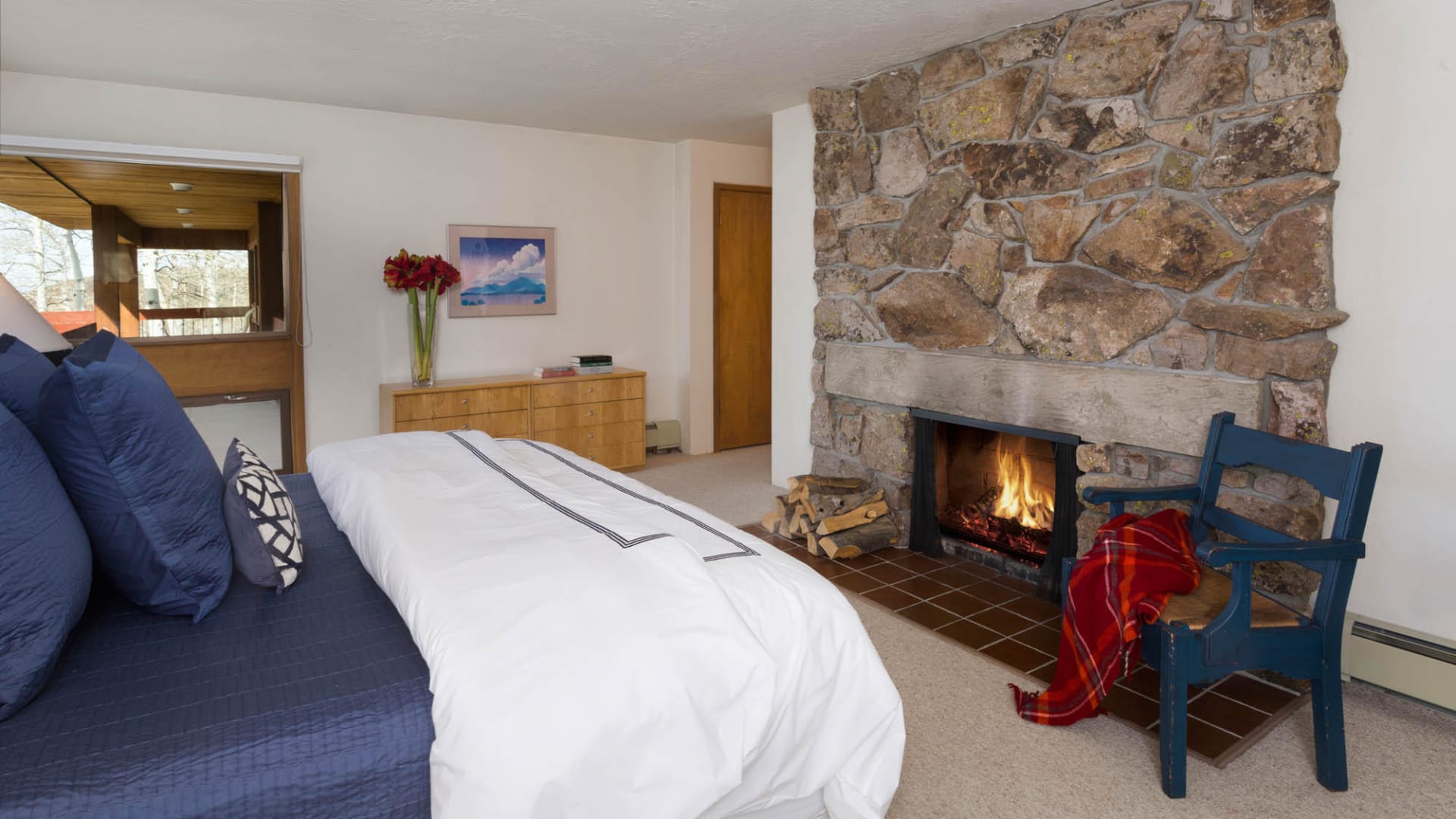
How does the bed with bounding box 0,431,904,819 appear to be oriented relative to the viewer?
to the viewer's right

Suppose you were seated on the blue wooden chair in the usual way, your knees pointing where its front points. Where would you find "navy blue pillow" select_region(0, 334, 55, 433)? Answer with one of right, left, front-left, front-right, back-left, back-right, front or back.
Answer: front

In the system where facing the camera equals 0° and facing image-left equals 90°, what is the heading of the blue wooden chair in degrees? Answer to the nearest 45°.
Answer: approximately 45°

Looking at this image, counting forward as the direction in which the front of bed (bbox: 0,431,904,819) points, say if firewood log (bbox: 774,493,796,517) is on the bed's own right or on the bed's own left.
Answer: on the bed's own left

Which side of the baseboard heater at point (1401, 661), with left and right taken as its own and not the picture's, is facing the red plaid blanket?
front

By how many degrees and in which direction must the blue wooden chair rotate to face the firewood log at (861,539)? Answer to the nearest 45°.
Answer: approximately 90° to its right

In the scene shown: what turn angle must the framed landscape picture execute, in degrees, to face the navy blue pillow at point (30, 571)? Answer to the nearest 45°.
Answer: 0° — it already faces it

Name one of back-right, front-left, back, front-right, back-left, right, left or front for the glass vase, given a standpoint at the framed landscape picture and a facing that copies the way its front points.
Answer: front-right

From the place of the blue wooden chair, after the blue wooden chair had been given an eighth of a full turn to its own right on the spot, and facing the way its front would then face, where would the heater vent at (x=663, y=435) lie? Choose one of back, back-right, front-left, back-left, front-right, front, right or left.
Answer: front-right

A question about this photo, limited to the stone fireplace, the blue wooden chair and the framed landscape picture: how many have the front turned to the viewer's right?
0

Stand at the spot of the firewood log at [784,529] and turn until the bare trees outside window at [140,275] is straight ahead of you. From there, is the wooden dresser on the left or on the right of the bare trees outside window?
right

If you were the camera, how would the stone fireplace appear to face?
facing the viewer and to the left of the viewer

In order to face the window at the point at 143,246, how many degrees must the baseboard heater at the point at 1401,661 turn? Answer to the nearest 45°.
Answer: approximately 45° to its right

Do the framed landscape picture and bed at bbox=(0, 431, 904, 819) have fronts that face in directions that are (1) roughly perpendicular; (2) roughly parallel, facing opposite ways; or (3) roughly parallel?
roughly perpendicular

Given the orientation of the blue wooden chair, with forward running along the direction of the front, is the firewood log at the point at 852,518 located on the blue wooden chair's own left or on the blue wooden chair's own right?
on the blue wooden chair's own right

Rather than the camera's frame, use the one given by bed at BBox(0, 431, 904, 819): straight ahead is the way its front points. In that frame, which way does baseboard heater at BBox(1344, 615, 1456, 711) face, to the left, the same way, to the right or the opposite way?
the opposite way

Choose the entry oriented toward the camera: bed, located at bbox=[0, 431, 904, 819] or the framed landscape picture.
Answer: the framed landscape picture

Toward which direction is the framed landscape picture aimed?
toward the camera

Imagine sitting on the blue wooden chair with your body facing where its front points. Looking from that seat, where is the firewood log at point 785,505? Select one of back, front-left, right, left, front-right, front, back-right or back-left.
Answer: right
